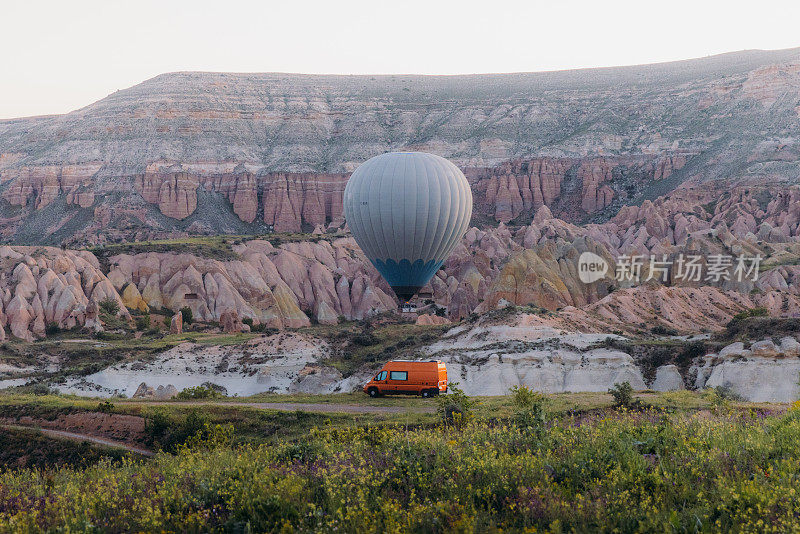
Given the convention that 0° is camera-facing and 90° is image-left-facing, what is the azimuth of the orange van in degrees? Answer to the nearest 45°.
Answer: approximately 90°

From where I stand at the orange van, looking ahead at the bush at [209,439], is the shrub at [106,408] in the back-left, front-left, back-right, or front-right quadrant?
front-right

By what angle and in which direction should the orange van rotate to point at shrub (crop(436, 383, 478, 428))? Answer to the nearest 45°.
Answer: approximately 90° to its left

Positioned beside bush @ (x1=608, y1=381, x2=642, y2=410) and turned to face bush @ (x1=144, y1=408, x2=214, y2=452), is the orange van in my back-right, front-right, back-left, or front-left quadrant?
front-right

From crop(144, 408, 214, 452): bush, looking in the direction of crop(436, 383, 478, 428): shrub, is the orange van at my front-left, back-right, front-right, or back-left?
front-left

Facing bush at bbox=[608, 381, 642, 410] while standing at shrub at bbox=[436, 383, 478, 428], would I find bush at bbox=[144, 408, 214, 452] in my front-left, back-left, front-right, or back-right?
back-left

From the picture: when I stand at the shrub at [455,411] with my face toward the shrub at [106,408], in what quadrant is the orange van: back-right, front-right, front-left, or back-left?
front-right

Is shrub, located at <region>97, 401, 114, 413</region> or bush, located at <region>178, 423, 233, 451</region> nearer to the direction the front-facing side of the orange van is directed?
the shrub

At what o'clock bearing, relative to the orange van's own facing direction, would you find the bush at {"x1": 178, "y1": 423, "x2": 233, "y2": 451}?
The bush is roughly at 10 o'clock from the orange van.

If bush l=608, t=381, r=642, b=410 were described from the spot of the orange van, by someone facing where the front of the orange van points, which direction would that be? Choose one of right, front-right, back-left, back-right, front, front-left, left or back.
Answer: back-left

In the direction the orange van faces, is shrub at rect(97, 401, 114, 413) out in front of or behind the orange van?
in front
